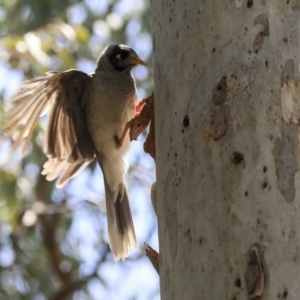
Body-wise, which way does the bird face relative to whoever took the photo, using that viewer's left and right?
facing to the right of the viewer
